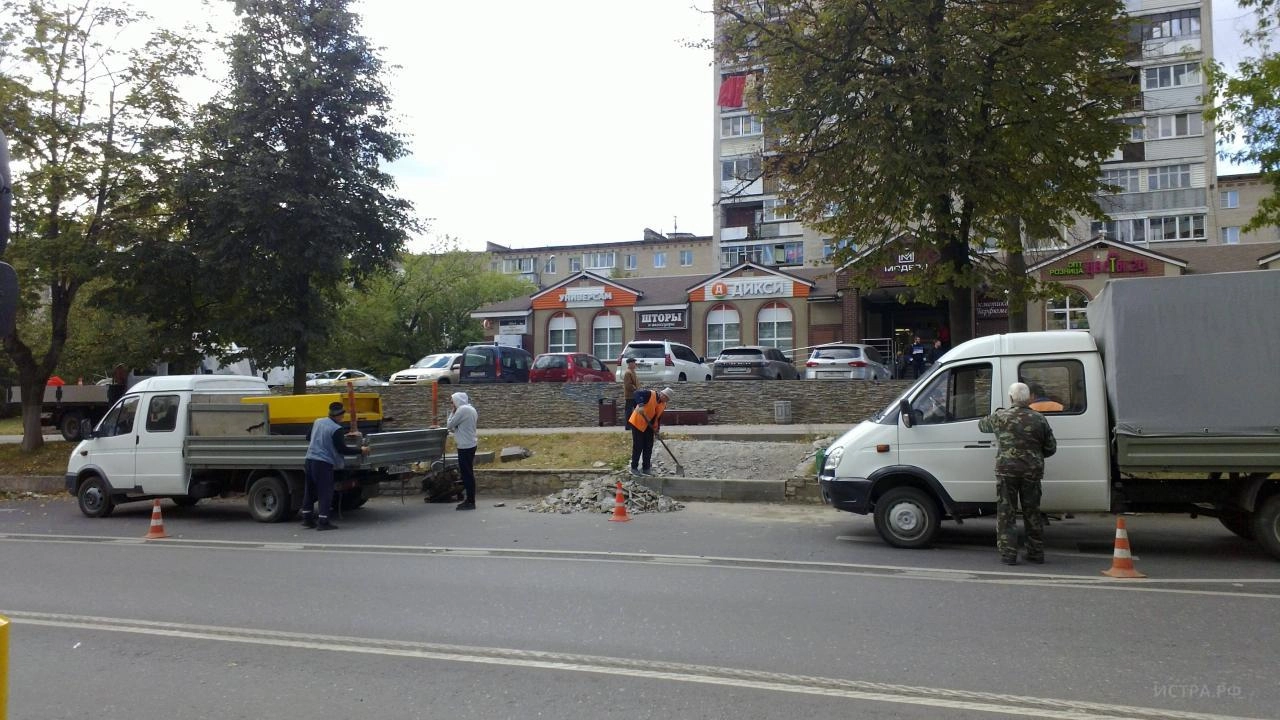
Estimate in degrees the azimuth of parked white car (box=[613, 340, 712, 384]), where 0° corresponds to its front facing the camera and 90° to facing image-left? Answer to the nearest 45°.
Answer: approximately 225°

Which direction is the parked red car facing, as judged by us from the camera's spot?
facing away from the viewer and to the right of the viewer

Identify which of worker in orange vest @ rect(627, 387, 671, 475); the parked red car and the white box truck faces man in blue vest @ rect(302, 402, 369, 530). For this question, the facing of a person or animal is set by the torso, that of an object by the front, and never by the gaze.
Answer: the white box truck

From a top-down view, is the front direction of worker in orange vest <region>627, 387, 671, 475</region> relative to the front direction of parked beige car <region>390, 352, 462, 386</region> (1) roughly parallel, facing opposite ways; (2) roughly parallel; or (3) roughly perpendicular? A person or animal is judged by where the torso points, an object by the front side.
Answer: roughly perpendicular

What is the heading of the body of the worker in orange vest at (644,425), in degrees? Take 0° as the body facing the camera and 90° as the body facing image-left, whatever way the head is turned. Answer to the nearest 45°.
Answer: approximately 315°

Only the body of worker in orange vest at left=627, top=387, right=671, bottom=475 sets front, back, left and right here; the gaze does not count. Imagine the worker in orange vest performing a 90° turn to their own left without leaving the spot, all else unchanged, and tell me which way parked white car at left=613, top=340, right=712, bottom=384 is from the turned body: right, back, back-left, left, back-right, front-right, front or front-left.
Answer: front-left

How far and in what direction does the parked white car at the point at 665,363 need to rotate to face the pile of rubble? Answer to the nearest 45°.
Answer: approximately 135° to its right

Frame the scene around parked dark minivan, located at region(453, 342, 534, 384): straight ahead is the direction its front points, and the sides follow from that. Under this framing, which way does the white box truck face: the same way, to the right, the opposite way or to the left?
to the left

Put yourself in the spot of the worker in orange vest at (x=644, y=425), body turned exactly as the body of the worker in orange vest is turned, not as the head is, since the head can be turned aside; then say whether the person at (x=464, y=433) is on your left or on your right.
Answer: on your right

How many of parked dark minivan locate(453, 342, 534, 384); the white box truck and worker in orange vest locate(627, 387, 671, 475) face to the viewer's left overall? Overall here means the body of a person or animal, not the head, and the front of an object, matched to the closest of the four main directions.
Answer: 1

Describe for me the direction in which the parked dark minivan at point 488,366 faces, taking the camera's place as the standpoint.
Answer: facing away from the viewer and to the right of the viewer

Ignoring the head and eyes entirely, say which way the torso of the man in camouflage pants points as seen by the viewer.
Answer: away from the camera

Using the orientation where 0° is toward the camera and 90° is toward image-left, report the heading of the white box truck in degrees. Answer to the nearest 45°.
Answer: approximately 90°

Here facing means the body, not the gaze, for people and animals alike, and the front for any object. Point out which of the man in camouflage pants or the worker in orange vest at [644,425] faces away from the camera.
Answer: the man in camouflage pants
